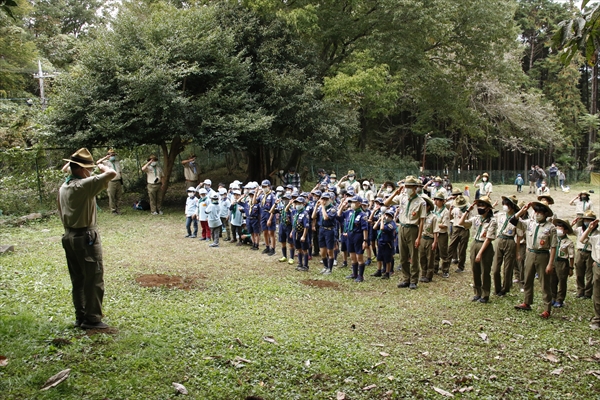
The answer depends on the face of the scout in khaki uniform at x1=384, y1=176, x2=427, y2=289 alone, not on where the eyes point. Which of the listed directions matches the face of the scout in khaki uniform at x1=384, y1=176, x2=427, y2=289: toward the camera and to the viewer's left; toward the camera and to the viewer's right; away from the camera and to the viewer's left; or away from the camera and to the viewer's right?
toward the camera and to the viewer's left

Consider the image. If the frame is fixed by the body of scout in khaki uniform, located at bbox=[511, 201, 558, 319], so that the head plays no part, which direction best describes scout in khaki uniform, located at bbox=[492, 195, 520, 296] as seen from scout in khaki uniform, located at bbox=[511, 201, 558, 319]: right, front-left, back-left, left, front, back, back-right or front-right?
right

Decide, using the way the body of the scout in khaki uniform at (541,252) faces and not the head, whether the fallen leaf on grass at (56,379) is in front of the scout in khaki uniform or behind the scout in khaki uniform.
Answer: in front

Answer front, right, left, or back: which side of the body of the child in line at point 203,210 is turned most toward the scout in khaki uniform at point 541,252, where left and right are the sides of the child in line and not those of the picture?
left

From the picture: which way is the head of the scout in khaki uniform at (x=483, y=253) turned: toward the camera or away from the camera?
toward the camera

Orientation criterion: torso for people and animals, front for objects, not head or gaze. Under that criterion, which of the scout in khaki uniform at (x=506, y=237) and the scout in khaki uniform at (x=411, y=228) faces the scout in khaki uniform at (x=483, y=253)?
the scout in khaki uniform at (x=506, y=237)

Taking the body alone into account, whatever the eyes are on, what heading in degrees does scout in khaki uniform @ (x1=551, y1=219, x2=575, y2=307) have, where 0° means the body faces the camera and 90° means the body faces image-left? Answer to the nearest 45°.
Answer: approximately 45°

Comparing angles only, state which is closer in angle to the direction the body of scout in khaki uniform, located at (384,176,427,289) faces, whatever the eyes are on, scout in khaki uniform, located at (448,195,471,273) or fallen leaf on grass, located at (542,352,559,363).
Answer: the fallen leaf on grass

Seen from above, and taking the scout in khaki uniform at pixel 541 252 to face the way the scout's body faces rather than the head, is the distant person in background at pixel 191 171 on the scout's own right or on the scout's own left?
on the scout's own right

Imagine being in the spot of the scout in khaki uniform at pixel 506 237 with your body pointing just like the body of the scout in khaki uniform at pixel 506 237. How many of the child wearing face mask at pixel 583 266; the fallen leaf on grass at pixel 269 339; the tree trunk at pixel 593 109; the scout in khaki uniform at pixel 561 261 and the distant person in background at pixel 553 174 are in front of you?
1

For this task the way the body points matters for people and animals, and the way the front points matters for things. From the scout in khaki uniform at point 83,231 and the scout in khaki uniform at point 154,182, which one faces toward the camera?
the scout in khaki uniform at point 154,182

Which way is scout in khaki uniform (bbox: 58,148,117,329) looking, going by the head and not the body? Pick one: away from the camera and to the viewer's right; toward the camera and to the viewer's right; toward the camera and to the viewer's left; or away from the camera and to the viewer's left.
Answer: away from the camera and to the viewer's right

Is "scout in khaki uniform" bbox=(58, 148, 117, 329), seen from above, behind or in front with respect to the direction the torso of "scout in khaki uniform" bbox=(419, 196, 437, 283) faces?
in front

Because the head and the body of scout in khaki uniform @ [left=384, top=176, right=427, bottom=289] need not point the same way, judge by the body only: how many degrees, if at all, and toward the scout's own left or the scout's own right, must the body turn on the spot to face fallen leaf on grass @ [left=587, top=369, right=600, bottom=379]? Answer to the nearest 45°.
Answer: approximately 90° to the scout's own left

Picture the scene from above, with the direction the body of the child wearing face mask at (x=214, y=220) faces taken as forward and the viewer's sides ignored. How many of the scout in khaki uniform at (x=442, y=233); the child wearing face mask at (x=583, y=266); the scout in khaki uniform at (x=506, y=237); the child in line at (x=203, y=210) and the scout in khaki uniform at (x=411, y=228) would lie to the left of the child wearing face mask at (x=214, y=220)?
4

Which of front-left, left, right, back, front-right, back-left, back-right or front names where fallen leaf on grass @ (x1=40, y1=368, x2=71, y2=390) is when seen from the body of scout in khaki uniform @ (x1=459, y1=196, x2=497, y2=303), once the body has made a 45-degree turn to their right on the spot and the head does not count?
front-left

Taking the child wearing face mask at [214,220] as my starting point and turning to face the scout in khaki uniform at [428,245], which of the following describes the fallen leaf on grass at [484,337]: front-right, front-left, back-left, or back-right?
front-right

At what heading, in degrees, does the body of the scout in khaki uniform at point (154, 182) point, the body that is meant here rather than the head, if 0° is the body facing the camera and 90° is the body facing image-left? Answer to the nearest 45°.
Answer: approximately 0°

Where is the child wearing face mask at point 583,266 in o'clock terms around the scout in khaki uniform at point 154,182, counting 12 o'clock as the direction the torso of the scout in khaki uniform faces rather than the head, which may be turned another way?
The child wearing face mask is roughly at 11 o'clock from the scout in khaki uniform.
